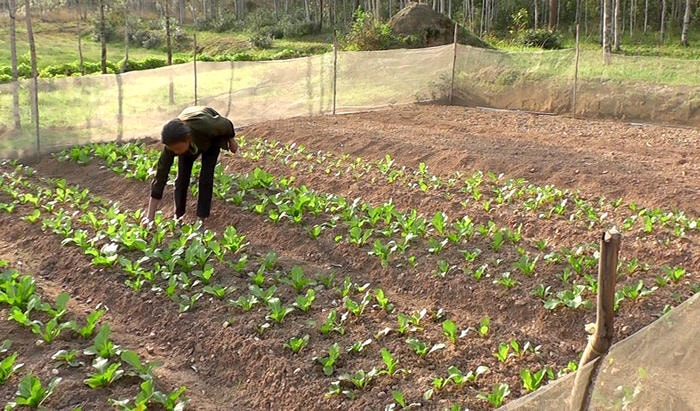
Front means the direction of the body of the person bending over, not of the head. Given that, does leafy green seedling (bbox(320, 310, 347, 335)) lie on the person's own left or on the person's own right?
on the person's own left

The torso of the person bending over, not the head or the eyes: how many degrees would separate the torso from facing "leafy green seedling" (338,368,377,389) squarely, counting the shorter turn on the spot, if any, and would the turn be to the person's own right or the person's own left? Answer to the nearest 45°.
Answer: approximately 45° to the person's own left

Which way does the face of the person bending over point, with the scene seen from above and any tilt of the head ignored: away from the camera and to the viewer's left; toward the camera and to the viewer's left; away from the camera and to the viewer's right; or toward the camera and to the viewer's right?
toward the camera and to the viewer's left

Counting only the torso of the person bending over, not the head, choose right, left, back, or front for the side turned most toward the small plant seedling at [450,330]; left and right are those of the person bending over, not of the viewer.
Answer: left

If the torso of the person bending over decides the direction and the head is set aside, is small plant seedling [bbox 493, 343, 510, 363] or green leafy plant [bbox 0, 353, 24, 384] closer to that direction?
the green leafy plant

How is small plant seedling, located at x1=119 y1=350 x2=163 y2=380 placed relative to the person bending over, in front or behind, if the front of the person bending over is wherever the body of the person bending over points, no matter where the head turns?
in front

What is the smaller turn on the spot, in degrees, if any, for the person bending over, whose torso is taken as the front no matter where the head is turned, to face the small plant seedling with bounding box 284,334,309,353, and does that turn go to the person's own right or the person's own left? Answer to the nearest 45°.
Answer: approximately 45° to the person's own left

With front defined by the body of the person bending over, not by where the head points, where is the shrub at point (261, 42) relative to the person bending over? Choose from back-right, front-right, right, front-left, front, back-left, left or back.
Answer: back-right

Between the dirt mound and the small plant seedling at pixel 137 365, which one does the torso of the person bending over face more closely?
the small plant seedling

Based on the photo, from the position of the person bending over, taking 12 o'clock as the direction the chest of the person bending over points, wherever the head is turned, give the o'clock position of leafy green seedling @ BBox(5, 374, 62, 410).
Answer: The leafy green seedling is roughly at 11 o'clock from the person bending over.

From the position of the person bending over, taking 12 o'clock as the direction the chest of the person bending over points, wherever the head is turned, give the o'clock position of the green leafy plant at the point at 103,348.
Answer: The green leafy plant is roughly at 11 o'clock from the person bending over.

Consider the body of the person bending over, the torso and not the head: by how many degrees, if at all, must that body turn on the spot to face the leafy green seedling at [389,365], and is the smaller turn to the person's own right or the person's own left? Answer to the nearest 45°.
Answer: approximately 45° to the person's own left

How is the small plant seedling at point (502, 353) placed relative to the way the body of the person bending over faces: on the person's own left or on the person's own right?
on the person's own left

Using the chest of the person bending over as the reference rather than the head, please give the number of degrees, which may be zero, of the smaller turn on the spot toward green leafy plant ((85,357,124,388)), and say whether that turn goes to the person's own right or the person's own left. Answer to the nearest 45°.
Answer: approximately 45° to the person's own left

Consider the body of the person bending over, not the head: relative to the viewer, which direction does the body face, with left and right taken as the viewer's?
facing the viewer and to the left of the viewer
